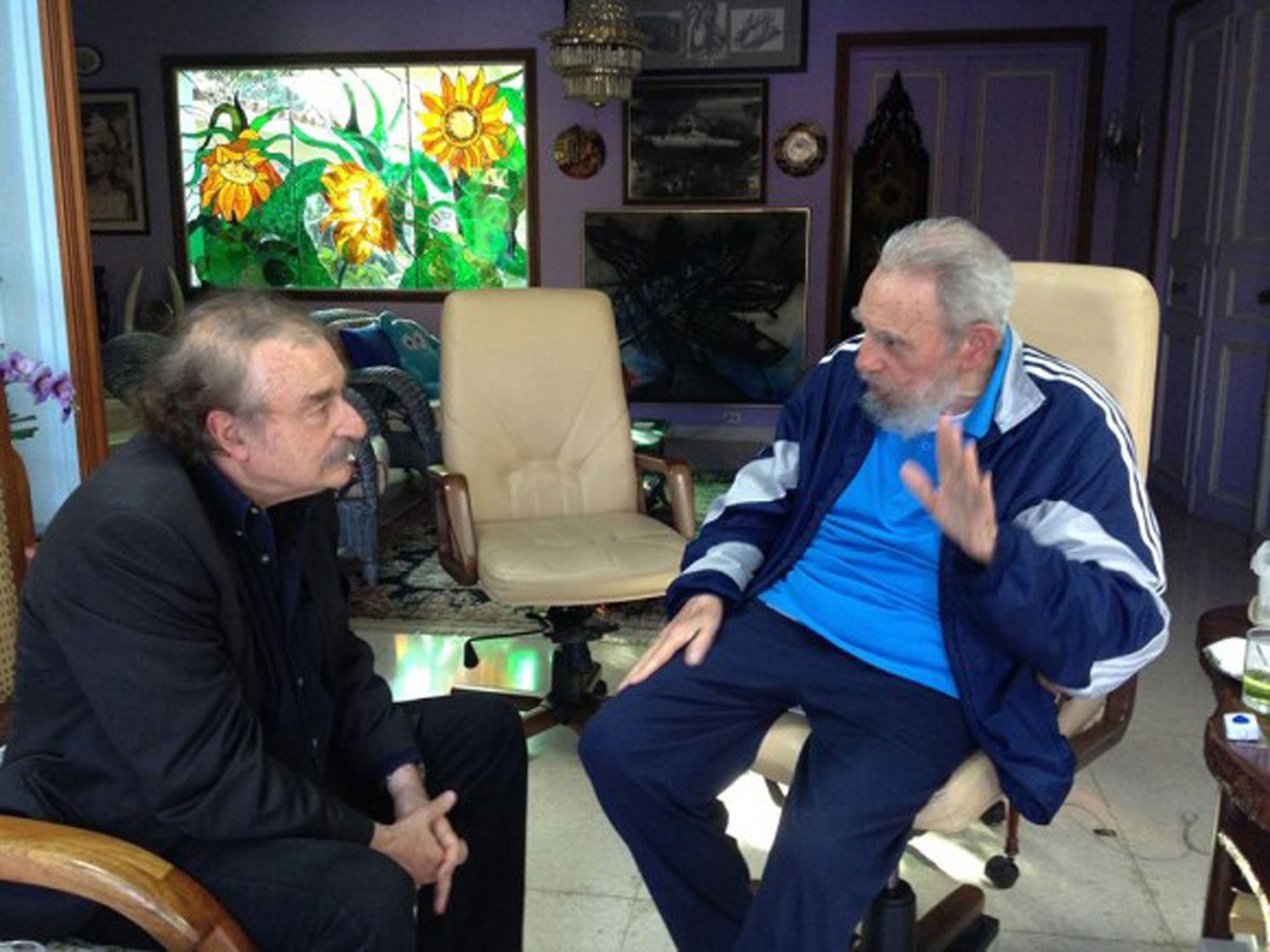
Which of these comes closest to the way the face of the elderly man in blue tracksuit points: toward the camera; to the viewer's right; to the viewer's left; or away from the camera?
to the viewer's left

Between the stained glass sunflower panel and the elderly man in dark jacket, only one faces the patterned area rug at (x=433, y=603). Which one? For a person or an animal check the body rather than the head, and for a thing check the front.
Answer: the stained glass sunflower panel

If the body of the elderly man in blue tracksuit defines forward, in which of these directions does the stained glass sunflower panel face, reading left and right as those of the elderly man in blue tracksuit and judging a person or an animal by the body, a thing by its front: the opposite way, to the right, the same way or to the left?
to the left

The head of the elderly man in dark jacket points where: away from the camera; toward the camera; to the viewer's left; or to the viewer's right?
to the viewer's right

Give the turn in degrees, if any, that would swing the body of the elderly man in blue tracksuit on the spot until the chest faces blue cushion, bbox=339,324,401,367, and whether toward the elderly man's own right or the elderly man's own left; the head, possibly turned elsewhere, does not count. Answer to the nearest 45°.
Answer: approximately 90° to the elderly man's own right

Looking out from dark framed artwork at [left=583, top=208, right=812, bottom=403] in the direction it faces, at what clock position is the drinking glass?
The drinking glass is roughly at 12 o'clock from the dark framed artwork.
